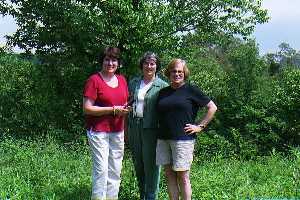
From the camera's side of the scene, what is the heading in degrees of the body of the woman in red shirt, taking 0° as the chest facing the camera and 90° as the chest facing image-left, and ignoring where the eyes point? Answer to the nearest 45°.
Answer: approximately 315°
